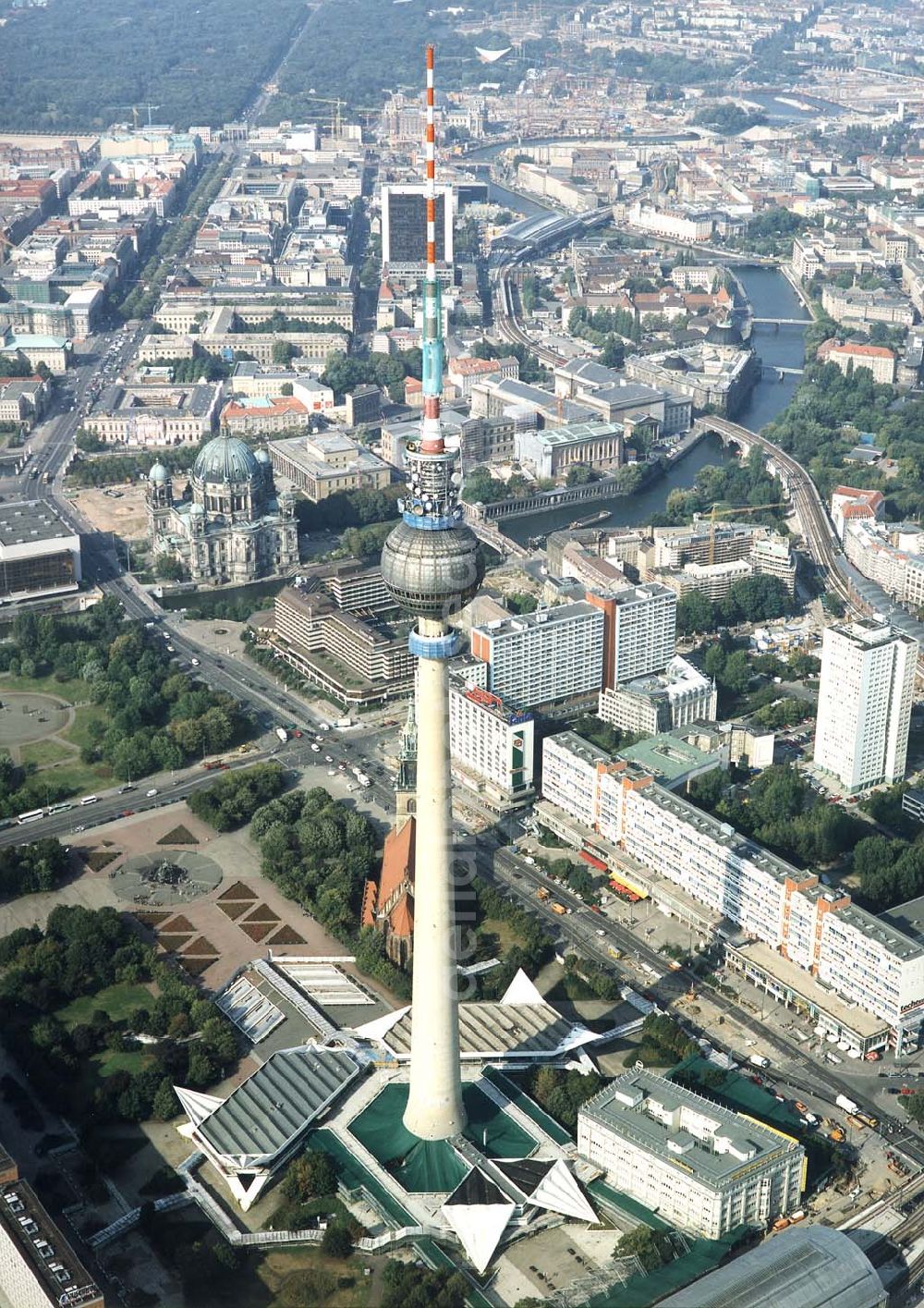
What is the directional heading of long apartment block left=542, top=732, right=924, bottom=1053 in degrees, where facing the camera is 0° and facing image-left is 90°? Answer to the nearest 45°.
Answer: approximately 45°

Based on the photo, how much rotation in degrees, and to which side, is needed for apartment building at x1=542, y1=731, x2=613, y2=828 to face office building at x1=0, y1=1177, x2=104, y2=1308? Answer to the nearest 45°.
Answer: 0° — it already faces it

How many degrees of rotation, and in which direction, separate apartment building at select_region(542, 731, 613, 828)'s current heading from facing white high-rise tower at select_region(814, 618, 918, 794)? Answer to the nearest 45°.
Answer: approximately 135° to its left

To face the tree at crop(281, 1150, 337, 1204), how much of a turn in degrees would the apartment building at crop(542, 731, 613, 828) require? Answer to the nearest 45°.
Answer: approximately 45° to its left

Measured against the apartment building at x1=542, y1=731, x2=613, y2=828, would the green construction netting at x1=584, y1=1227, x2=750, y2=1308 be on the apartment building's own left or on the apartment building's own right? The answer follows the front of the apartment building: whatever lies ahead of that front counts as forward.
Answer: on the apartment building's own left

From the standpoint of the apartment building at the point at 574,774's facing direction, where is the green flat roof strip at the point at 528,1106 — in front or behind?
in front

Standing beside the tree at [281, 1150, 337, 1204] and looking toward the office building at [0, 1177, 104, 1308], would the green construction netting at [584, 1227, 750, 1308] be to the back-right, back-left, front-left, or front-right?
back-left

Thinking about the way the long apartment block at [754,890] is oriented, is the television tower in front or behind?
in front
